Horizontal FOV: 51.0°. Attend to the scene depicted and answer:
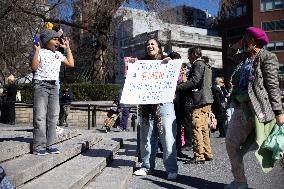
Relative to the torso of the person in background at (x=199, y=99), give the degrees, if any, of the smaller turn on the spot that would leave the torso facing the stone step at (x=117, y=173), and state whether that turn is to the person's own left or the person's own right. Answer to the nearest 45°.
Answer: approximately 45° to the person's own left

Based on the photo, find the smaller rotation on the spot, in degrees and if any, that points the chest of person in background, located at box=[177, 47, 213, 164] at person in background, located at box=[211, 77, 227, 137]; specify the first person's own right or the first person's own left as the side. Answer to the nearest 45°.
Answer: approximately 90° to the first person's own right

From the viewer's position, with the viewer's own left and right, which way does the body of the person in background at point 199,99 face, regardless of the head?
facing to the left of the viewer
